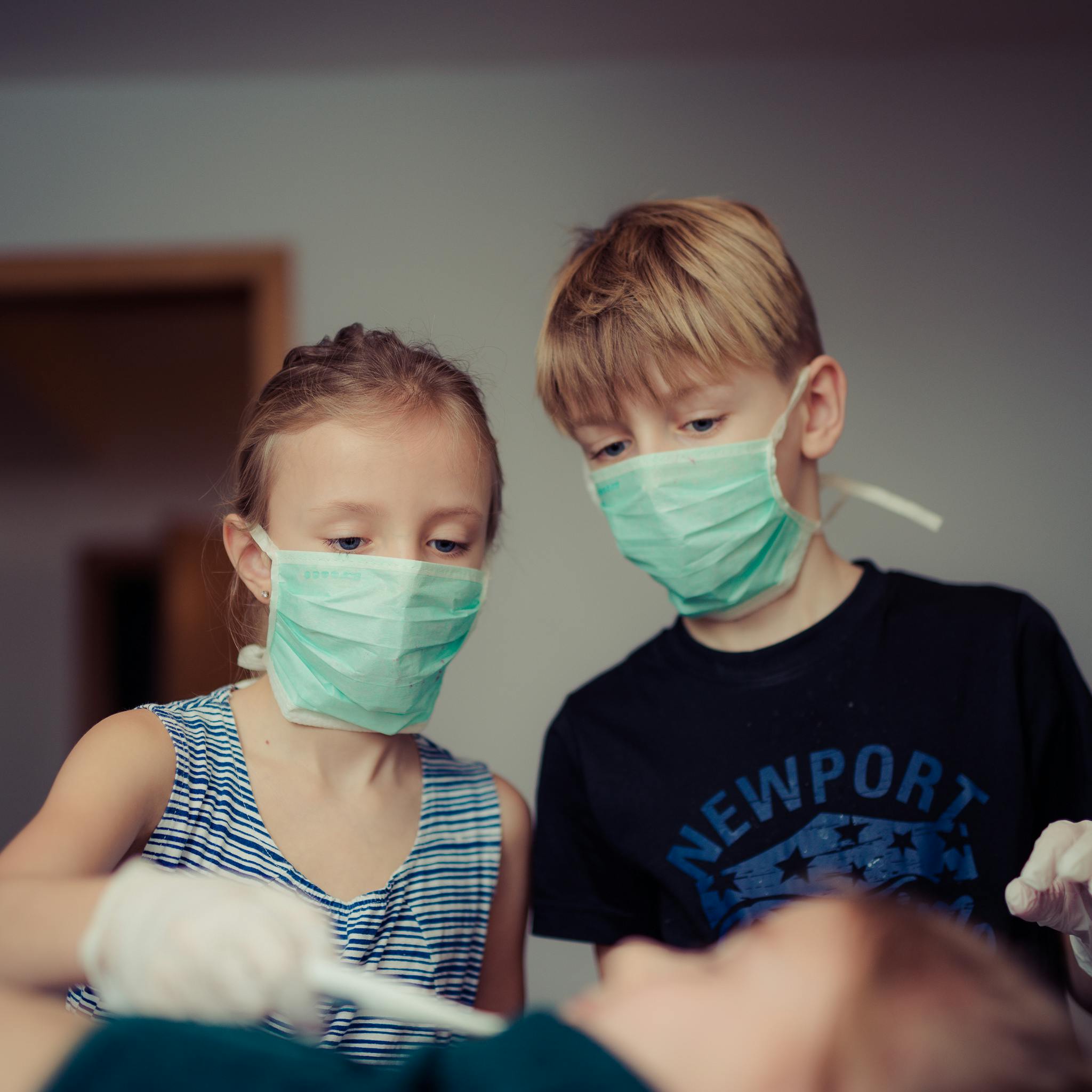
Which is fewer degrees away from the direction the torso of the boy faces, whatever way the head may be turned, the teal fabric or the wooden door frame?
the teal fabric

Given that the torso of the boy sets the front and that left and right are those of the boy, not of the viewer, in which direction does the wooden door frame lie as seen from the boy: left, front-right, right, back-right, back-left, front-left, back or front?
back-right

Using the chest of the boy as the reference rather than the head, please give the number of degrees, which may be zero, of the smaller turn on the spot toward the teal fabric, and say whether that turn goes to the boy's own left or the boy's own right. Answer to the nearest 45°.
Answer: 0° — they already face it

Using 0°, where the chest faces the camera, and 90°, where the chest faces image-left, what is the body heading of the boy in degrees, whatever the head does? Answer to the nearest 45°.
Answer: approximately 0°
